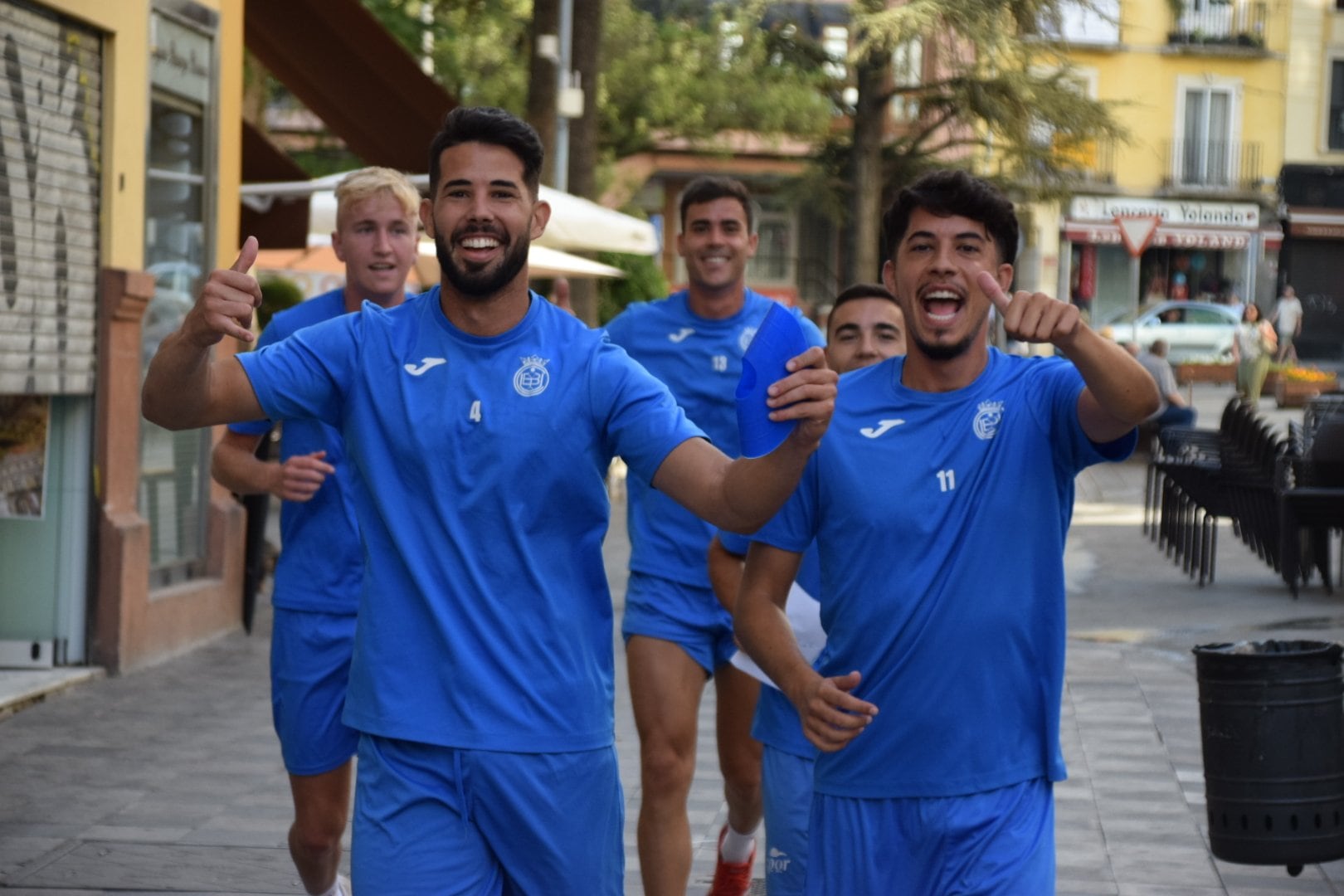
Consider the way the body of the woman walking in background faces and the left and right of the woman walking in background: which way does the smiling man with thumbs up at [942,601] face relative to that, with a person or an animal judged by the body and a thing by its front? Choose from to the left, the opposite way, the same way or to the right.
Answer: the same way

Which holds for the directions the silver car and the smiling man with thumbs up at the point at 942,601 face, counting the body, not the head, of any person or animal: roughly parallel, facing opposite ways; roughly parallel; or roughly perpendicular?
roughly perpendicular

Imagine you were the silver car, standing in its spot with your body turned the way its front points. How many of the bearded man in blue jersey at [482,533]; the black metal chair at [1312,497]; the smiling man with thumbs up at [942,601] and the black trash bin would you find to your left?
4

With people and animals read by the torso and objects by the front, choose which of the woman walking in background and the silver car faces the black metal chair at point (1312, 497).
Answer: the woman walking in background

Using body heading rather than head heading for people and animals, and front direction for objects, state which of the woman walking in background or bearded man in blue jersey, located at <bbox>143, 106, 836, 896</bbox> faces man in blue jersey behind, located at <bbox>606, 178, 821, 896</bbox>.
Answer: the woman walking in background

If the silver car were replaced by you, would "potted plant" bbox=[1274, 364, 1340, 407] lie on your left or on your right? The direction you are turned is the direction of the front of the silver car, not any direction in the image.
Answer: on your left

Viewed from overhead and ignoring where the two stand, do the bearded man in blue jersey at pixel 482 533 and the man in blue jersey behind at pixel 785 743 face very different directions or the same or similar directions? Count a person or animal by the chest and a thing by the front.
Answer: same or similar directions

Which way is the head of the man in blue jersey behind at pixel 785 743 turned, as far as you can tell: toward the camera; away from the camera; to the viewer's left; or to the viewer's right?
toward the camera

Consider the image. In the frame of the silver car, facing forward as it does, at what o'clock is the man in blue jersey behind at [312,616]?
The man in blue jersey behind is roughly at 9 o'clock from the silver car.

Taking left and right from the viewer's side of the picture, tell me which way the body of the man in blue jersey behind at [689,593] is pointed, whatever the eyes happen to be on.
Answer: facing the viewer

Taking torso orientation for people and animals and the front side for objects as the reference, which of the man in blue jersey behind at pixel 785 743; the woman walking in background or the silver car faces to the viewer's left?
the silver car

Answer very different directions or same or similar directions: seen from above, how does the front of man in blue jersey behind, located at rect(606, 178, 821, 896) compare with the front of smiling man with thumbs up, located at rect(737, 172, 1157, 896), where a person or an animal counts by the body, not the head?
same or similar directions

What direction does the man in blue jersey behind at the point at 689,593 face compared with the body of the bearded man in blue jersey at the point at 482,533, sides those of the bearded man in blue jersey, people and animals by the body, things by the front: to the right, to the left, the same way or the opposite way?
the same way

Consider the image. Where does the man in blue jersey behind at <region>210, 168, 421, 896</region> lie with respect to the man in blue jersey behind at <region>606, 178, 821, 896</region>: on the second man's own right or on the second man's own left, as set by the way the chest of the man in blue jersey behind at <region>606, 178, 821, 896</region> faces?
on the second man's own right

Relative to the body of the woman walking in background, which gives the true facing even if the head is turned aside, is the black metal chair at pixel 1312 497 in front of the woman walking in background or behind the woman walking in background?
in front

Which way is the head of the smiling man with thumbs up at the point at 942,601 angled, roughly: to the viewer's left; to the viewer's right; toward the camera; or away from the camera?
toward the camera

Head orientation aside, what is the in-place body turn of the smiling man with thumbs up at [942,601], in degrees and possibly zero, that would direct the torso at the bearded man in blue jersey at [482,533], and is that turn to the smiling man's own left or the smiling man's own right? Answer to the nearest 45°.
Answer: approximately 90° to the smiling man's own right

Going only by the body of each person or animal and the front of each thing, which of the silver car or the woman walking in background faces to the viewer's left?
the silver car

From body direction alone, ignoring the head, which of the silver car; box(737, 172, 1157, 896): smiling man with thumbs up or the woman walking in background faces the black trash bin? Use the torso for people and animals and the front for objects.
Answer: the woman walking in background

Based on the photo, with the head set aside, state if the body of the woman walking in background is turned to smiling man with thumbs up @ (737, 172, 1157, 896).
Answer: yes
